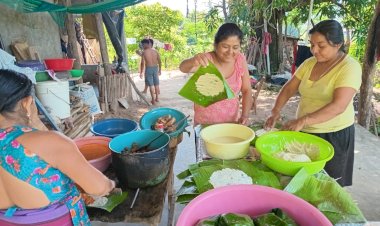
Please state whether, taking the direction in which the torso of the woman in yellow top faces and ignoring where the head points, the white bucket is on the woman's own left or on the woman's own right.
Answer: on the woman's own right

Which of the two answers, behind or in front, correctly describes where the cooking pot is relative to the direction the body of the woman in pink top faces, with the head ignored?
in front

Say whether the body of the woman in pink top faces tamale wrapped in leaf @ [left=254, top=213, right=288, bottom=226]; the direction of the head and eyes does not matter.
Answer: yes

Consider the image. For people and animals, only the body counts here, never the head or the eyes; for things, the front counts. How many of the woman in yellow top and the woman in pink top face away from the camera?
0

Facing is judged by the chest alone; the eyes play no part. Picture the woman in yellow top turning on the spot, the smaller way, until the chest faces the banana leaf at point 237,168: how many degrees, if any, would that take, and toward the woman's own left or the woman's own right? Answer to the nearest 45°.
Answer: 0° — they already face it

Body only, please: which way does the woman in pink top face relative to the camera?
toward the camera

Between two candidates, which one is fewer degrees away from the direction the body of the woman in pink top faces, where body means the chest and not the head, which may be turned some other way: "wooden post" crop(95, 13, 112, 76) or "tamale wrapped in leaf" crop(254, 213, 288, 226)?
the tamale wrapped in leaf

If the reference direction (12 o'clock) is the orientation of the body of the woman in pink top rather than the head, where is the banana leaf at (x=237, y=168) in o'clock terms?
The banana leaf is roughly at 12 o'clock from the woman in pink top.

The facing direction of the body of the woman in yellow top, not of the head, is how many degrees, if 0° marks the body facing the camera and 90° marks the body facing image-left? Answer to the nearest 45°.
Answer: approximately 45°

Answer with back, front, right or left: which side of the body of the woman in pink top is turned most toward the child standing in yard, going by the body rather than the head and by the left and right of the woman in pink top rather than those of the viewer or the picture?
back

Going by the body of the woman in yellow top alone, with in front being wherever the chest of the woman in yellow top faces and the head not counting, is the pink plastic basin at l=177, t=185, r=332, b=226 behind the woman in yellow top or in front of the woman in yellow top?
in front

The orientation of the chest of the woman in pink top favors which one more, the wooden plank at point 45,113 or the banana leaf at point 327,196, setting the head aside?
the banana leaf

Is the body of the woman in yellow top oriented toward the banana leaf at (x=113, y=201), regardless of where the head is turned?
yes

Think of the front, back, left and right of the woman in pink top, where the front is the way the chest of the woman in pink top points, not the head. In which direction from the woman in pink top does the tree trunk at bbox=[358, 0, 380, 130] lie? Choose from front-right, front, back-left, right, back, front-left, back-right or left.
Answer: back-left
